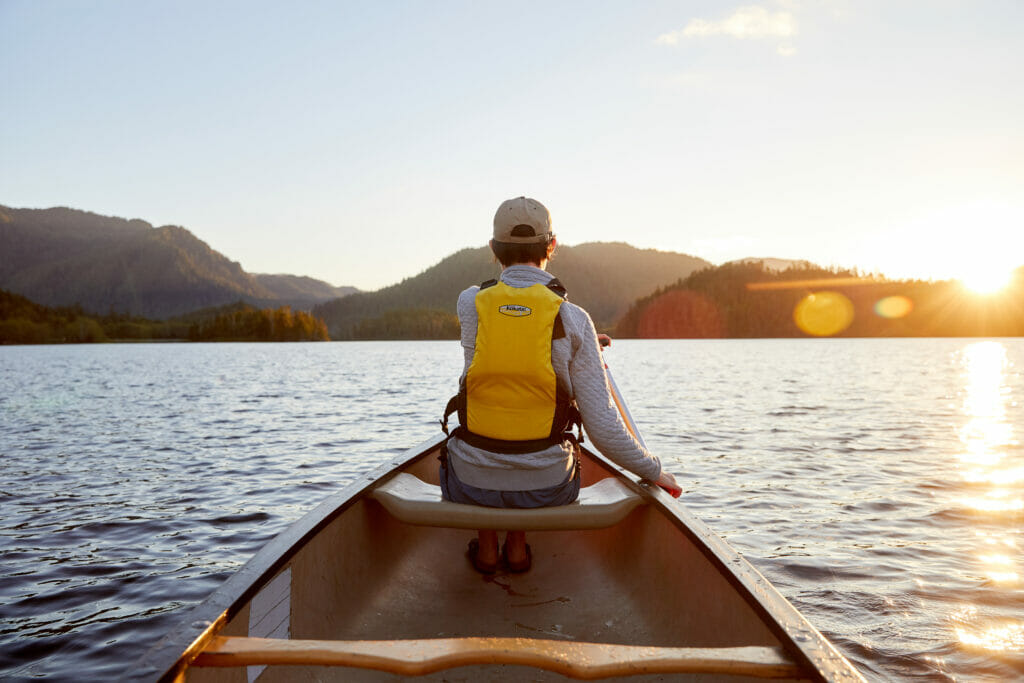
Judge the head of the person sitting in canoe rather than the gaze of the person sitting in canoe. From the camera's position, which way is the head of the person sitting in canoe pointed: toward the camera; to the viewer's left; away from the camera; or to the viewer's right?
away from the camera

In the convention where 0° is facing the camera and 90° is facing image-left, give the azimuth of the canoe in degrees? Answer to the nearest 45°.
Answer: approximately 180°

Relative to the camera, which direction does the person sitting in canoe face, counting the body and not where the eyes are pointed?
away from the camera
